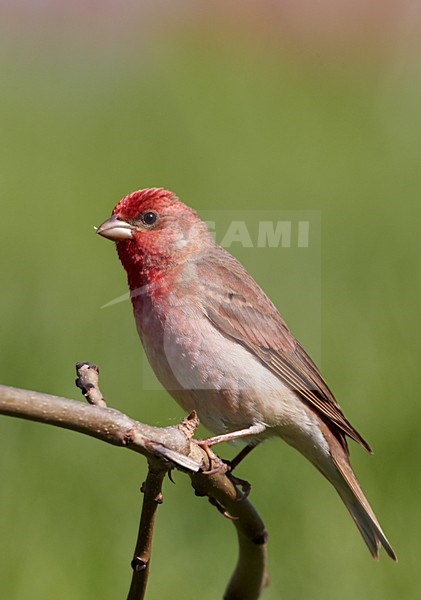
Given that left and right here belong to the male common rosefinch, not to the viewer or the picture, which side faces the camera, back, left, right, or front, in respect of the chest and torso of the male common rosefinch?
left
